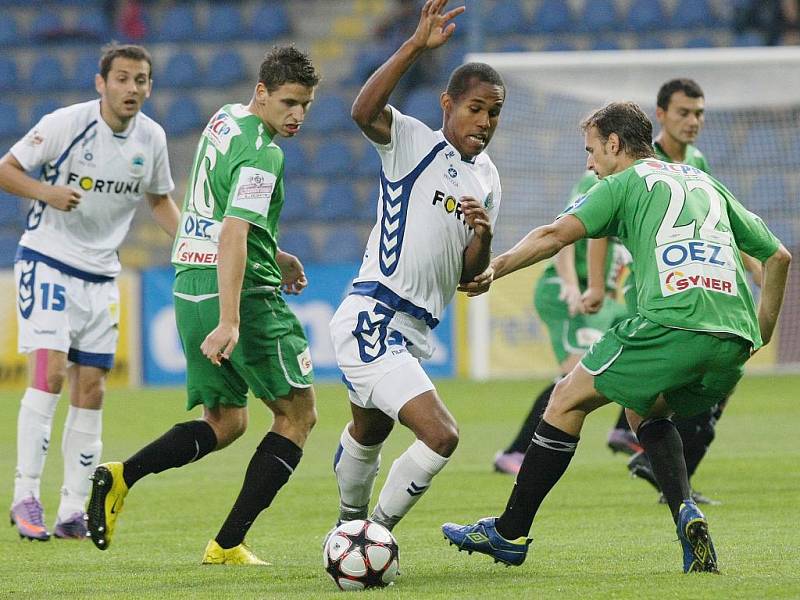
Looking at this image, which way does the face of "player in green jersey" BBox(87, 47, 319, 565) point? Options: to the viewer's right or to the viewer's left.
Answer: to the viewer's right

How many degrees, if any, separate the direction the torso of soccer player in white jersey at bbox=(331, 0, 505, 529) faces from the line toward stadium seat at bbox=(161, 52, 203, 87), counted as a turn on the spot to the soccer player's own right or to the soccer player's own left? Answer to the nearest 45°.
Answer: approximately 135° to the soccer player's own left

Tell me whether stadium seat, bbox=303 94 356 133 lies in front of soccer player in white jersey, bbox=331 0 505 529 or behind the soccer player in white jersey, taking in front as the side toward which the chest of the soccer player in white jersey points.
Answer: behind

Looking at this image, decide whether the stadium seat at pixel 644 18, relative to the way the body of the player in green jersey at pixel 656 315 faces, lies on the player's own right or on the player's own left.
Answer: on the player's own right

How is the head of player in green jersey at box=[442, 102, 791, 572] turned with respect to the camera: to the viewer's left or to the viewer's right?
to the viewer's left

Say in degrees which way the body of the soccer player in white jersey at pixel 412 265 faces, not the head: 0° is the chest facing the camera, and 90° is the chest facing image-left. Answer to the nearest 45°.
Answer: approximately 315°

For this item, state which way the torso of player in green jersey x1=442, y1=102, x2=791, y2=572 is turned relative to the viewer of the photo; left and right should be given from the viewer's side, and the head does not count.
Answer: facing away from the viewer and to the left of the viewer

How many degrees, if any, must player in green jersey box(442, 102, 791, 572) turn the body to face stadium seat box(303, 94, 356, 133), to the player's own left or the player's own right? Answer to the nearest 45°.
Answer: approximately 45° to the player's own right

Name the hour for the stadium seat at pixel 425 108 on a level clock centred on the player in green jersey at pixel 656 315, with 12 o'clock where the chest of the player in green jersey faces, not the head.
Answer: The stadium seat is roughly at 1 o'clock from the player in green jersey.

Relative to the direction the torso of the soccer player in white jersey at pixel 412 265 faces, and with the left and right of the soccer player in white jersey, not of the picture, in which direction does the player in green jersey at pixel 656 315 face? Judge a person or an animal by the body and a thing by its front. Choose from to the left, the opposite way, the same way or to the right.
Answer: the opposite way
